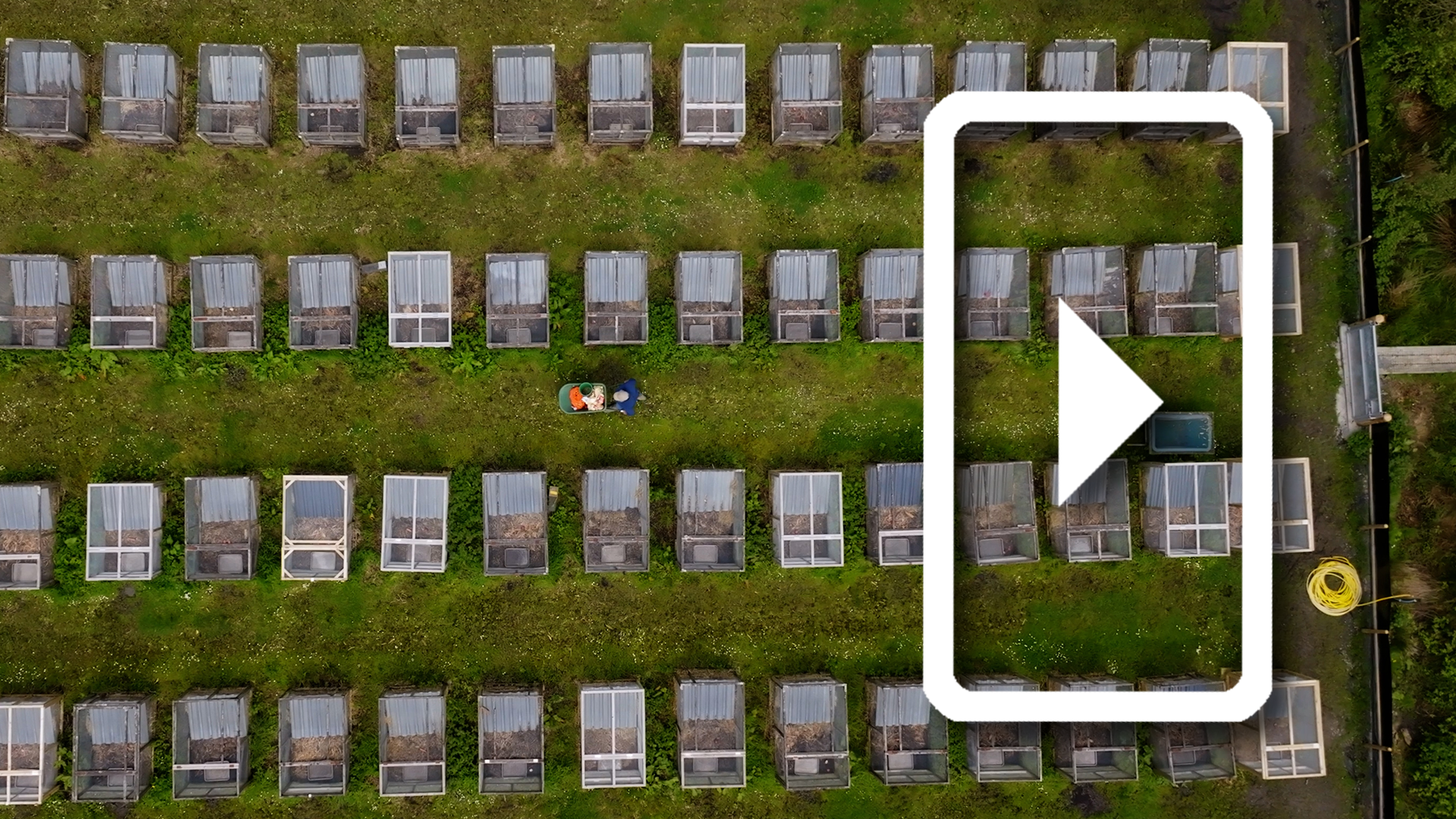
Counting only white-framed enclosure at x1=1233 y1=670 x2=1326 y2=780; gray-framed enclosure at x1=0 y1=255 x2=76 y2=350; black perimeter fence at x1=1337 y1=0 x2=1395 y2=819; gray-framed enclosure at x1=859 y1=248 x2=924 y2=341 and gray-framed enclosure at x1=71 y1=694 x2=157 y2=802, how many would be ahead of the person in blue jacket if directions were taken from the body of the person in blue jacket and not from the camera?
2

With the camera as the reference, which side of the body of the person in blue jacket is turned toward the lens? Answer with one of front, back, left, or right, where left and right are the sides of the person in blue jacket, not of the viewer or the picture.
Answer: left

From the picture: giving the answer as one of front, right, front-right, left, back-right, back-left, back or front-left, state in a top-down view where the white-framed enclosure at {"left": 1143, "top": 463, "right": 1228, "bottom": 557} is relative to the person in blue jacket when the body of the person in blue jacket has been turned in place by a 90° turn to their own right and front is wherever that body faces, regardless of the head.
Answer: right

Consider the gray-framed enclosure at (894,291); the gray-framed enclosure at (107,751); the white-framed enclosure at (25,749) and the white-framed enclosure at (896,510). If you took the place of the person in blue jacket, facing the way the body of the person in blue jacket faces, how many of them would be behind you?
2

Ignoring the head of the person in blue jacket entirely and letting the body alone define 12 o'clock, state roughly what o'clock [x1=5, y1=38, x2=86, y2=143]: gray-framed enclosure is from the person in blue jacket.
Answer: The gray-framed enclosure is roughly at 12 o'clock from the person in blue jacket.

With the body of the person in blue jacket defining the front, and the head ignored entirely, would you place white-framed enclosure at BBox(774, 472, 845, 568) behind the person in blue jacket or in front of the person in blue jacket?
behind

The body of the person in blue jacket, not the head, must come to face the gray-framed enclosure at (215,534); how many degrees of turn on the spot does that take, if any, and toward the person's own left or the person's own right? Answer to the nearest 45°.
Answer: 0° — they already face it

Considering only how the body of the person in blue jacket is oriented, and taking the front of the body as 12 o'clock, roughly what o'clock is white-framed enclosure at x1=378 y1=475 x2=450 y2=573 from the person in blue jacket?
The white-framed enclosure is roughly at 12 o'clock from the person in blue jacket.

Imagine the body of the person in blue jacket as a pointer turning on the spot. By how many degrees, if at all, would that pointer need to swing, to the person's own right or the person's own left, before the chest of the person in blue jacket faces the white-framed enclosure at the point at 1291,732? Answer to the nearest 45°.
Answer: approximately 180°

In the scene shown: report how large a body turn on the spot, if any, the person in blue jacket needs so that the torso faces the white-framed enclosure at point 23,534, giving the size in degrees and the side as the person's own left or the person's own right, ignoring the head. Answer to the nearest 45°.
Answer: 0° — they already face it
